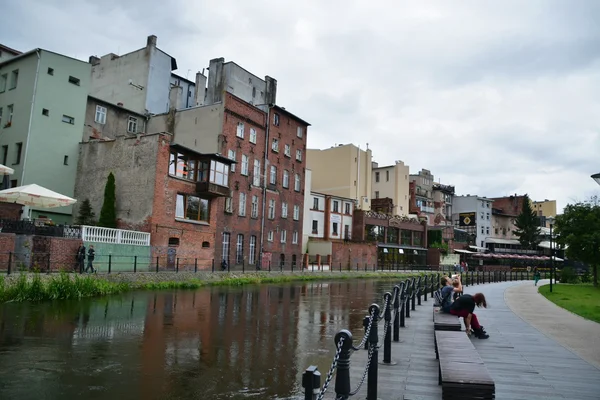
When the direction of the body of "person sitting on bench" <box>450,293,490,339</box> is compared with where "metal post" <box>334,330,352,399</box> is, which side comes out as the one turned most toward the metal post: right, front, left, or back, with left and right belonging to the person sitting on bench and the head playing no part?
right

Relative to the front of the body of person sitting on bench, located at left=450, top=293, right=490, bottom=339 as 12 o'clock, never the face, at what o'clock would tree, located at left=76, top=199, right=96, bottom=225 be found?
The tree is roughly at 7 o'clock from the person sitting on bench.

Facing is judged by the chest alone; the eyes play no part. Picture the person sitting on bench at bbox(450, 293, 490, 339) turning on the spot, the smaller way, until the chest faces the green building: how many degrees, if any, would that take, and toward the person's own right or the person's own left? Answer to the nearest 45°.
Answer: approximately 135° to the person's own left

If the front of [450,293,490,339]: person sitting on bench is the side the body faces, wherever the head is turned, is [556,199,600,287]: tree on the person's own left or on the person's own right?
on the person's own left

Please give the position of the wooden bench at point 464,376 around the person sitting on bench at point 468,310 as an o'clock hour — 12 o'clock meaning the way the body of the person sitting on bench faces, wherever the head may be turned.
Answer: The wooden bench is roughly at 3 o'clock from the person sitting on bench.

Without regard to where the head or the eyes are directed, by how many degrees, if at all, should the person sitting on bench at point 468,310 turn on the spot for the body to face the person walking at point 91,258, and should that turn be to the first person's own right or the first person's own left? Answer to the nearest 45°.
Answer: approximately 180°

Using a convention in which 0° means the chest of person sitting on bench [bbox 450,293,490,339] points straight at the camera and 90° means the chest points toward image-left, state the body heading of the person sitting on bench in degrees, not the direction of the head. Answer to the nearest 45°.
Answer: approximately 270°

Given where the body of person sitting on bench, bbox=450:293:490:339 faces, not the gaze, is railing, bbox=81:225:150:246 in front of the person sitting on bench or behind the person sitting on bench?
behind

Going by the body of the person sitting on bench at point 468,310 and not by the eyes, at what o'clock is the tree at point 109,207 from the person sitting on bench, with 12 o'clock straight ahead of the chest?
The tree is roughly at 7 o'clock from the person sitting on bench.

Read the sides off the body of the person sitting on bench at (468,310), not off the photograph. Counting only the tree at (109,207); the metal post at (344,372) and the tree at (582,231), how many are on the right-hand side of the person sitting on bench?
1
